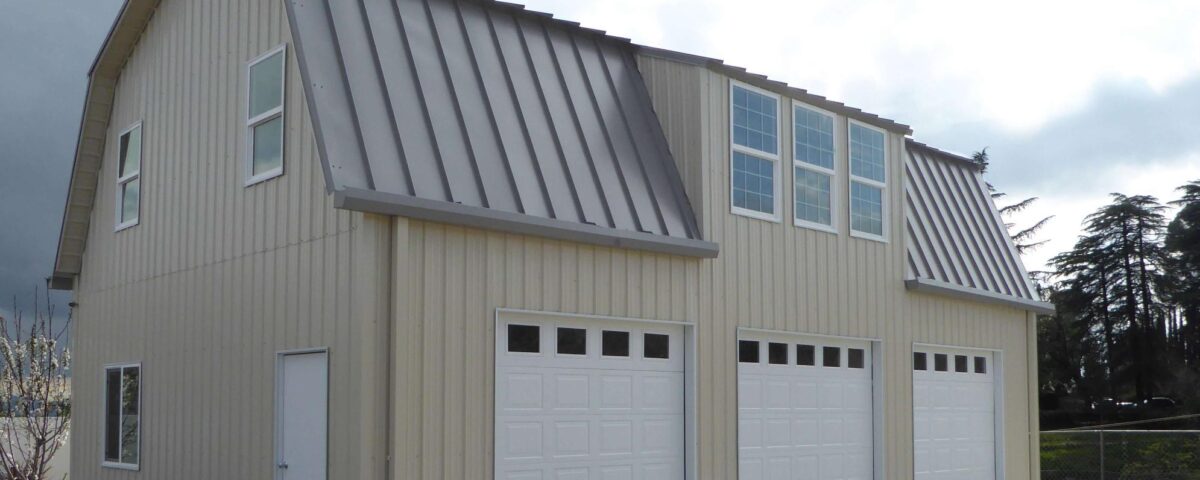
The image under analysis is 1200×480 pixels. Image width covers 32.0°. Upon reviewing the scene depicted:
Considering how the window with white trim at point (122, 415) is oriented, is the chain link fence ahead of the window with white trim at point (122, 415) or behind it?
behind

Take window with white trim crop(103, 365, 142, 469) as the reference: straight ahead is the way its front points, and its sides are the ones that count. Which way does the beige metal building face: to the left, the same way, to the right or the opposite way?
to the left

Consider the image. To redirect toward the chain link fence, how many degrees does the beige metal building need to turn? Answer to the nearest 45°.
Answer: approximately 90° to its left

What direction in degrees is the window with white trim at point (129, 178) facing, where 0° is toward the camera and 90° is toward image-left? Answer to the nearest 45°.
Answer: approximately 45°

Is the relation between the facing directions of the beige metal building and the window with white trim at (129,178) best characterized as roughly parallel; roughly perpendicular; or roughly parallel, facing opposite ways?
roughly perpendicular
